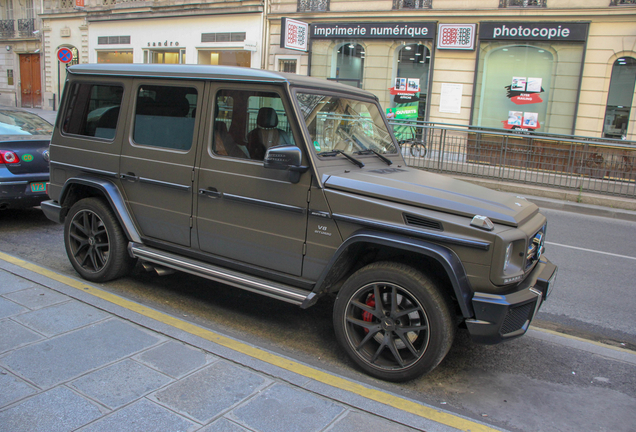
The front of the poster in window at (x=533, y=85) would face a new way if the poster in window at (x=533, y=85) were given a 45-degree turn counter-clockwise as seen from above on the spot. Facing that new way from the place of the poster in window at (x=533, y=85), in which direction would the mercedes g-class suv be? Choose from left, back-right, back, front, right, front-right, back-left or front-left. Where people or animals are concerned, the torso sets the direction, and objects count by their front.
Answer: front-right

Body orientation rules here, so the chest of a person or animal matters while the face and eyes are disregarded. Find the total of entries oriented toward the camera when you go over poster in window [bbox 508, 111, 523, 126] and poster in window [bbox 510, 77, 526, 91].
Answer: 2

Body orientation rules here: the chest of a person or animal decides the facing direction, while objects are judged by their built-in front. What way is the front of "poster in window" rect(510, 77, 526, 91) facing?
toward the camera

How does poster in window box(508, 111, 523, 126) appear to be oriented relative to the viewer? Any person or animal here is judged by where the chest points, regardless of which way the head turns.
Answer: toward the camera

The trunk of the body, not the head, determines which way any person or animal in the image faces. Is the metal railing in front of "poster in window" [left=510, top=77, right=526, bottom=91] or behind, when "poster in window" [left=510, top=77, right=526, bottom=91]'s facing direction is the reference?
in front

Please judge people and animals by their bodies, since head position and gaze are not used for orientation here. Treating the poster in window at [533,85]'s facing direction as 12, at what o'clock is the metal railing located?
The metal railing is roughly at 12 o'clock from the poster in window.

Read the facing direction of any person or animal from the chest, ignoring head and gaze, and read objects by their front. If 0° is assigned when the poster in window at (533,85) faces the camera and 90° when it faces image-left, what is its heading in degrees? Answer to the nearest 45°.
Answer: approximately 0°

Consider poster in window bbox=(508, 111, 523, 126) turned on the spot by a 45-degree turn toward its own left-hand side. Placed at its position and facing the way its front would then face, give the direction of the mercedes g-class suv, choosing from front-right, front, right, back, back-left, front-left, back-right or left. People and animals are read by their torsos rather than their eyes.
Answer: front-right

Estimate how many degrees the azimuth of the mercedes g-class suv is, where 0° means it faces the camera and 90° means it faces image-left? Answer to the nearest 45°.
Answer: approximately 315°

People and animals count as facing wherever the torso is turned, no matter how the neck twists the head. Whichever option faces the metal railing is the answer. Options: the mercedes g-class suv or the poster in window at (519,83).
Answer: the poster in window
